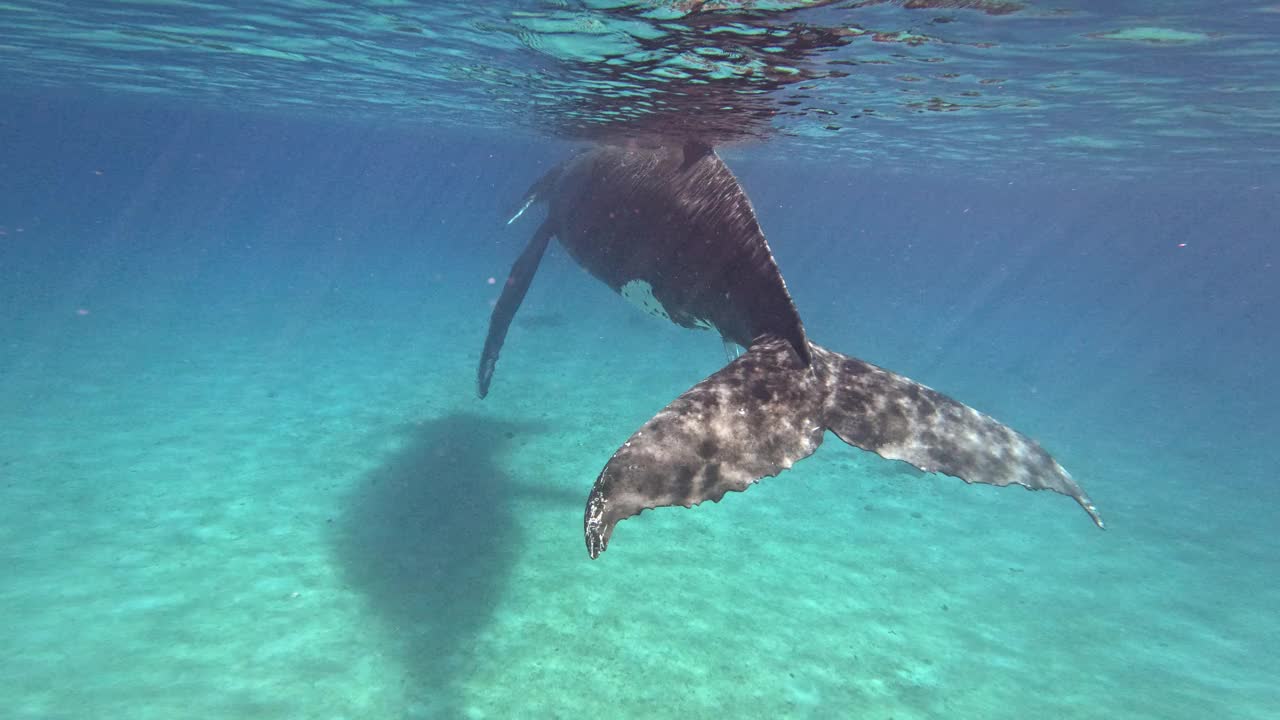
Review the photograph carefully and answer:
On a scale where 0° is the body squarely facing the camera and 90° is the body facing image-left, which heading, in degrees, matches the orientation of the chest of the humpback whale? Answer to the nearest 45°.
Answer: approximately 135°
